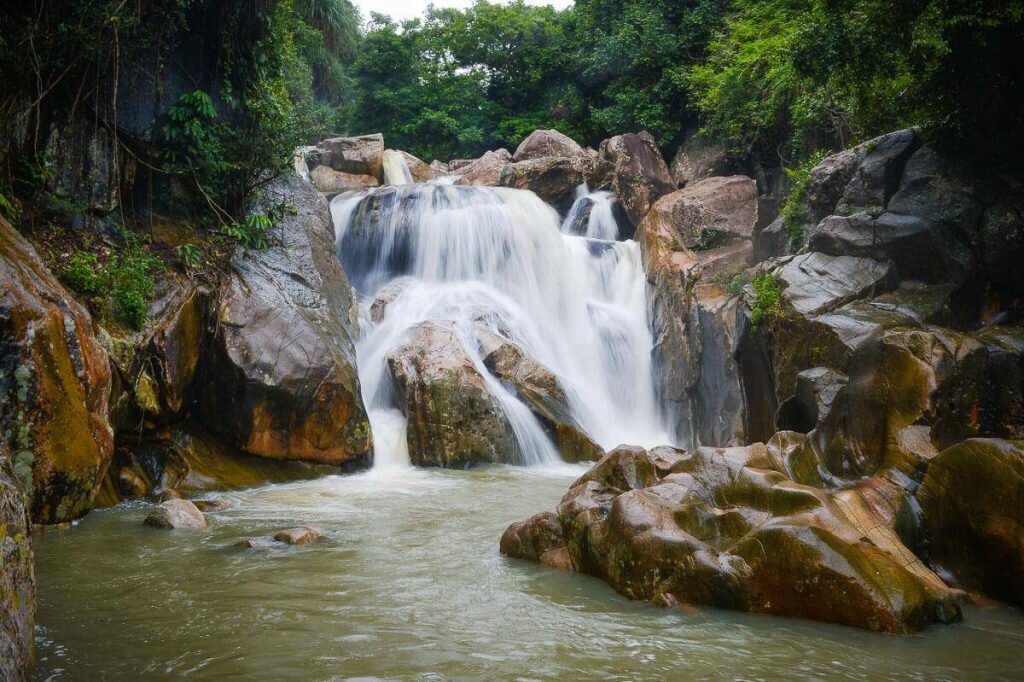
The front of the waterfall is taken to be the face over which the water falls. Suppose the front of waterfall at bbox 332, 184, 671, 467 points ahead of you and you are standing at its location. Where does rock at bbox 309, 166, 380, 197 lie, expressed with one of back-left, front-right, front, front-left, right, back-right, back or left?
back-right

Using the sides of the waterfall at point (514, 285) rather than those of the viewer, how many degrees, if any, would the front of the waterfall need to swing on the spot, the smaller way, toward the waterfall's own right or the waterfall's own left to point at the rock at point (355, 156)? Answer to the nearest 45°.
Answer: approximately 135° to the waterfall's own right

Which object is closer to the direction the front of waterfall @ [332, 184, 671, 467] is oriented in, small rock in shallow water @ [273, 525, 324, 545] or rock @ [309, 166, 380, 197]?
the small rock in shallow water

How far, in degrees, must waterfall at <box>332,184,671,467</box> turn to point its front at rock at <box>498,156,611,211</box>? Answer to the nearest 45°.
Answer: approximately 180°

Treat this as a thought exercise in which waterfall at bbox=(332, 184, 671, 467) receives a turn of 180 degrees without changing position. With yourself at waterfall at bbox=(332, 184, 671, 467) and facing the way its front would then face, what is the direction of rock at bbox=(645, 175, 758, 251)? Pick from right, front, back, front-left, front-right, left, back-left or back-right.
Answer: right

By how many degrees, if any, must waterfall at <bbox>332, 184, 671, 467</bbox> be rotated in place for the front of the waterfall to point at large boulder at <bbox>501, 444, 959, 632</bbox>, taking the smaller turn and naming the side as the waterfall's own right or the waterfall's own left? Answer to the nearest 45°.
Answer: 0° — it already faces it

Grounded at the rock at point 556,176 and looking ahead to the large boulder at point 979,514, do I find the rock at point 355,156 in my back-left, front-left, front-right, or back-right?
back-right

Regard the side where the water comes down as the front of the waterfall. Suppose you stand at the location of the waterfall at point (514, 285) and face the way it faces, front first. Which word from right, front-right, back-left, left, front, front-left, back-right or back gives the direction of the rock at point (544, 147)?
back

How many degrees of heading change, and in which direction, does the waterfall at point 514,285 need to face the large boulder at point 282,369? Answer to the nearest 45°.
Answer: approximately 45° to its right

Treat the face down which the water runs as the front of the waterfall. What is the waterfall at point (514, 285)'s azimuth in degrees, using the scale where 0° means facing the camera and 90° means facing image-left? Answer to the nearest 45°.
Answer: approximately 0°
